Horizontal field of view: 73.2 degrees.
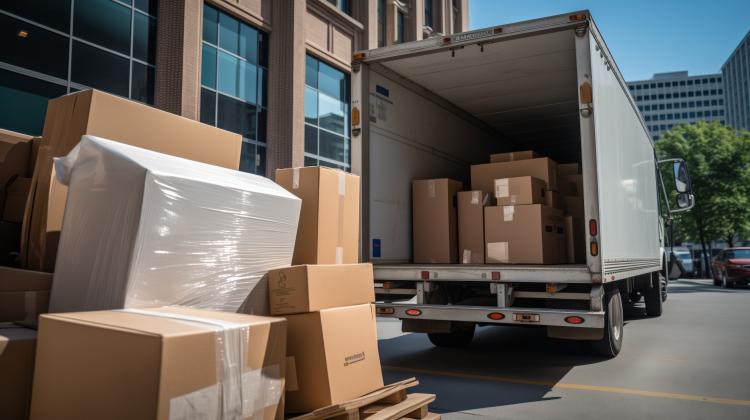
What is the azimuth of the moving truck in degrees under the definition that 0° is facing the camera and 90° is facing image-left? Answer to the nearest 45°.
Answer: approximately 225°

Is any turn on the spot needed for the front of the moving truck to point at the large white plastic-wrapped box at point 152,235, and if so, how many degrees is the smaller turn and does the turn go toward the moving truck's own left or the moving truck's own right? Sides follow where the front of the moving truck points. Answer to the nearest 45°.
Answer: approximately 135° to the moving truck's own right

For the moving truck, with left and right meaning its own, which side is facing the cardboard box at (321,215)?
back

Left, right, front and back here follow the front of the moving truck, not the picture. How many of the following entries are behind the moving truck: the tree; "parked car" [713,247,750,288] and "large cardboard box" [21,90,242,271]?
1

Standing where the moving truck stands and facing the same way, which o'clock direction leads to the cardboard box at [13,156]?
The cardboard box is roughly at 6 o'clock from the moving truck.

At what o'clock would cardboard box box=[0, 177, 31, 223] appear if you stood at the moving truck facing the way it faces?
The cardboard box is roughly at 6 o'clock from the moving truck.

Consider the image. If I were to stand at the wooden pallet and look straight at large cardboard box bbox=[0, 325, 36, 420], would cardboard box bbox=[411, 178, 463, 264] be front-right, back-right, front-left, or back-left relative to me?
back-right

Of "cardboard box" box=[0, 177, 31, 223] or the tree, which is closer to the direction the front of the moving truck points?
the tree

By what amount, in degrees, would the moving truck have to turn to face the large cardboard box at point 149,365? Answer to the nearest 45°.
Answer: approximately 135° to its right

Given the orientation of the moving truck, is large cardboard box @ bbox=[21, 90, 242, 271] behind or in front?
behind

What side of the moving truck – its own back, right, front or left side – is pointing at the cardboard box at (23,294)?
back

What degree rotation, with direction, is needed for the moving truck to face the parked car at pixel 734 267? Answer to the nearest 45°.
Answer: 0° — it already faces it

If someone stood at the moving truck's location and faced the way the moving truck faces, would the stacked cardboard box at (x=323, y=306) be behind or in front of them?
behind
